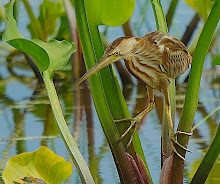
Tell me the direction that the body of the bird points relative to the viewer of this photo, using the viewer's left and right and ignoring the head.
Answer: facing the viewer and to the left of the viewer
